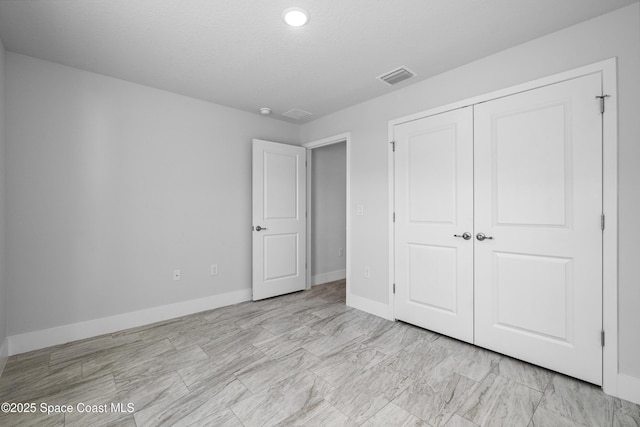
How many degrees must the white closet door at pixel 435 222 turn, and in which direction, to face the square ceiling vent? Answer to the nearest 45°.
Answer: approximately 45° to its right

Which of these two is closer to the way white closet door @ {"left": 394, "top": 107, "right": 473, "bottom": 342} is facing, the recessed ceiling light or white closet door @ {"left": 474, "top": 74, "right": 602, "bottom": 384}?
the recessed ceiling light

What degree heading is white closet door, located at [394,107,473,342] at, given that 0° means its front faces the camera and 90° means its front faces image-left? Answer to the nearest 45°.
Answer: approximately 45°

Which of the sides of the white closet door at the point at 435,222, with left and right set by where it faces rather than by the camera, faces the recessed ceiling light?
front

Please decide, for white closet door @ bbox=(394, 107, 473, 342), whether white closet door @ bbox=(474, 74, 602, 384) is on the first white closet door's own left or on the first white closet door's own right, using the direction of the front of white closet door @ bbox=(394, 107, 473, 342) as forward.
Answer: on the first white closet door's own left

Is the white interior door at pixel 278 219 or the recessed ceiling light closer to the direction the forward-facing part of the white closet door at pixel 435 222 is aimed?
the recessed ceiling light

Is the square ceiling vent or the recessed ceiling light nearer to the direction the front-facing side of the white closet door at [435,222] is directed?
the recessed ceiling light
